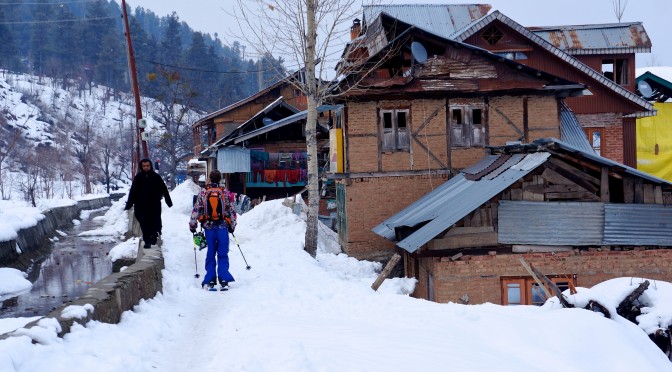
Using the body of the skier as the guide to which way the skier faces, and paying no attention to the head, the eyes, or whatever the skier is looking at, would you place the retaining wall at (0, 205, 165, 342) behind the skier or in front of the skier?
behind

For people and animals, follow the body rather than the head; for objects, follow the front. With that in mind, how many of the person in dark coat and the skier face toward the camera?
1

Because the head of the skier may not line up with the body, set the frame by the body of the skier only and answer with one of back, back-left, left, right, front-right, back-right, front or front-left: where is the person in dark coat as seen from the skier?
front-left

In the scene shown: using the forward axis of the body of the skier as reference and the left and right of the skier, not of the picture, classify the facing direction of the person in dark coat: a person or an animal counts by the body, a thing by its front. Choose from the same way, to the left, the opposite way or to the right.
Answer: the opposite way

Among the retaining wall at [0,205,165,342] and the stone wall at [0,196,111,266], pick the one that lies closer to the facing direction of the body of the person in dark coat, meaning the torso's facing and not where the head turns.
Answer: the retaining wall

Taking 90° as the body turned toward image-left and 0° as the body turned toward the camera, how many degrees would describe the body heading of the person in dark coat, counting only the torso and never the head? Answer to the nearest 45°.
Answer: approximately 0°

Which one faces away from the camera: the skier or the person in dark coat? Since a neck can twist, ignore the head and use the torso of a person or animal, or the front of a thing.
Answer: the skier

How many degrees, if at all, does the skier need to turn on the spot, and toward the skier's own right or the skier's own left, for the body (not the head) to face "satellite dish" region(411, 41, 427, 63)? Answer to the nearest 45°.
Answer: approximately 45° to the skier's own right

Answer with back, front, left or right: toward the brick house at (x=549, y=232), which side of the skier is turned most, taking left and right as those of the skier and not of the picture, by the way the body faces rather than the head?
right

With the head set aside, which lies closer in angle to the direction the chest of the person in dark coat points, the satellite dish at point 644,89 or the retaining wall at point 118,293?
the retaining wall

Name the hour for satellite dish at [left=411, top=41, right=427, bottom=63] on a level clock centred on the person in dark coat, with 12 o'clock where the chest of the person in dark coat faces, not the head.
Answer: The satellite dish is roughly at 8 o'clock from the person in dark coat.

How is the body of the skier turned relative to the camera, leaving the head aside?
away from the camera

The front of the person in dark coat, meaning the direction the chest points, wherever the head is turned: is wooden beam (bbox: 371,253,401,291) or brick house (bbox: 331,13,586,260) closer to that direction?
the wooden beam
